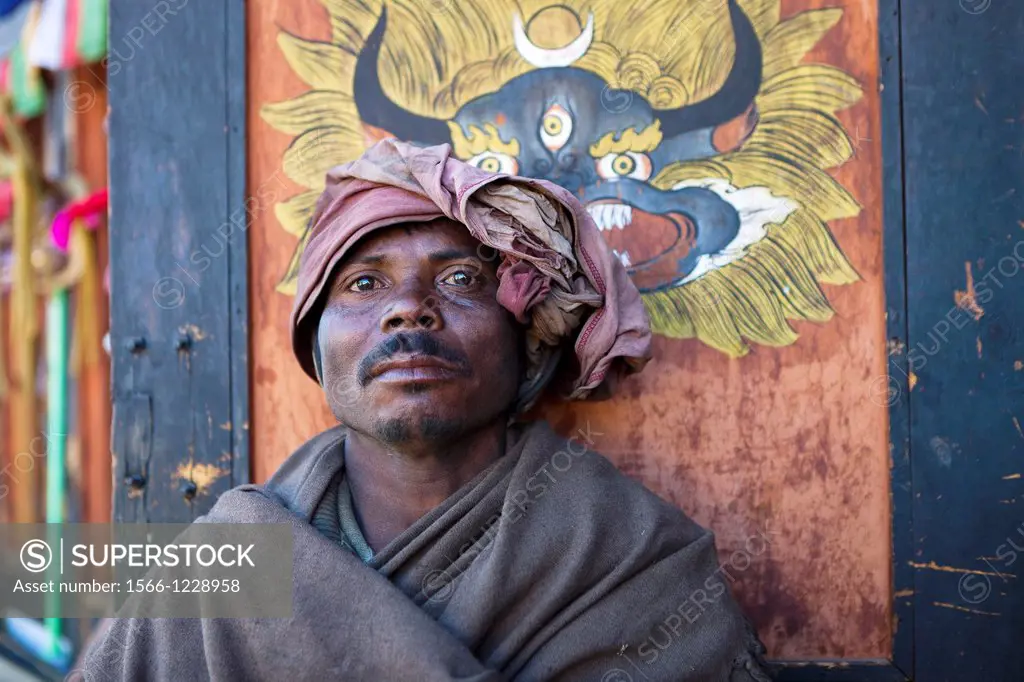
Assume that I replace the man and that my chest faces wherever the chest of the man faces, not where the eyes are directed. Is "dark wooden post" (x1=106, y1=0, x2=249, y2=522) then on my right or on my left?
on my right

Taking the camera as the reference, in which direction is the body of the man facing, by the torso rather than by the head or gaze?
toward the camera

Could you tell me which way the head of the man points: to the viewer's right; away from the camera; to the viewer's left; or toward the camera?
toward the camera
